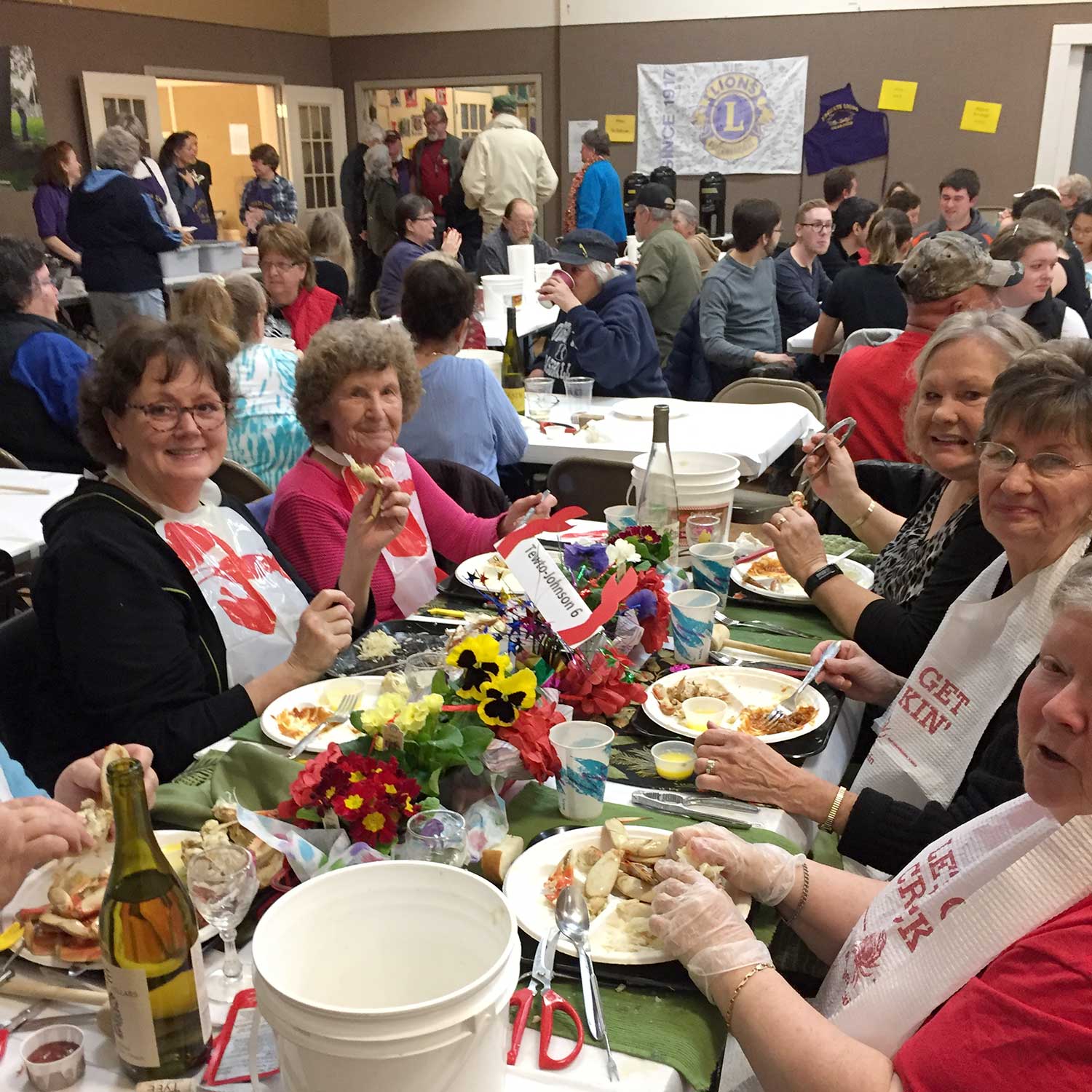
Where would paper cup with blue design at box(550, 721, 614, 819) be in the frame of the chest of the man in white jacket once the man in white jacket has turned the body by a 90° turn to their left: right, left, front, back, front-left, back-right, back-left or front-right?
left

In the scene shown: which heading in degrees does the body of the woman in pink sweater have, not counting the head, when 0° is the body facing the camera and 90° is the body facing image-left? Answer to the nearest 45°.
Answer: approximately 315°

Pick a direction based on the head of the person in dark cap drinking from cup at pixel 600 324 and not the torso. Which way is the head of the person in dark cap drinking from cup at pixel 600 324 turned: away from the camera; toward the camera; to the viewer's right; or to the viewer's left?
to the viewer's left

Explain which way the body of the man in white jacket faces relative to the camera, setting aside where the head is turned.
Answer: away from the camera

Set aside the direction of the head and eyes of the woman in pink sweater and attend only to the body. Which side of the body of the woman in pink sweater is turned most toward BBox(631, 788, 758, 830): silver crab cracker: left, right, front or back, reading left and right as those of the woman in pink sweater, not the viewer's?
front

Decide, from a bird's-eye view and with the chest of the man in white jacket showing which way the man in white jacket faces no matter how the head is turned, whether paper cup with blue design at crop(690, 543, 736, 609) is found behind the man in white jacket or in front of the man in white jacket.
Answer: behind

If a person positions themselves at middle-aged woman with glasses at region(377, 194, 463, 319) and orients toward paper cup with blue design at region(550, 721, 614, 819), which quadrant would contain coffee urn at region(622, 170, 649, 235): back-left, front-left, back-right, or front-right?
back-left

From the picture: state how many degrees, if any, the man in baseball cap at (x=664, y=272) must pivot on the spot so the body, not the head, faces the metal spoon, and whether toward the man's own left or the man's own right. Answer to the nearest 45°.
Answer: approximately 135° to the man's own left

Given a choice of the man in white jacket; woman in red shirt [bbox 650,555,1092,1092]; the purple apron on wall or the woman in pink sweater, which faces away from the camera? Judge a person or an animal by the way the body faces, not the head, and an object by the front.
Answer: the man in white jacket

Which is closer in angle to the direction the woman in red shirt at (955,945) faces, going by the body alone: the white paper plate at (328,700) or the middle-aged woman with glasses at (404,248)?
the white paper plate

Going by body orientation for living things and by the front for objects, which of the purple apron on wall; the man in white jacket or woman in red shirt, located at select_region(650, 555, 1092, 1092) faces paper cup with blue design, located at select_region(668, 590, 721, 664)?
the purple apron on wall

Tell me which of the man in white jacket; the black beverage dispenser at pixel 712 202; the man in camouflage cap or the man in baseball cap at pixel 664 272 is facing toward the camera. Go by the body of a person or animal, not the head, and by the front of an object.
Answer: the black beverage dispenser

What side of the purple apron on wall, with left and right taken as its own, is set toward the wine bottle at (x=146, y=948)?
front
